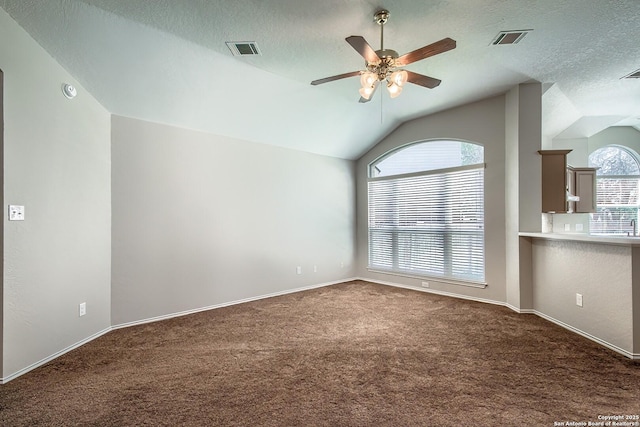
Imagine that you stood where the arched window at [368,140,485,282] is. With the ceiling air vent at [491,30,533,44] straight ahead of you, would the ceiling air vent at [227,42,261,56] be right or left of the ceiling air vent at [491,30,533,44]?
right

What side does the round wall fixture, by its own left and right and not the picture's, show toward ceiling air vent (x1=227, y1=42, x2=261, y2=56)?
front

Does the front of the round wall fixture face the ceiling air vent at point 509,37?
yes

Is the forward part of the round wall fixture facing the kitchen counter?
yes

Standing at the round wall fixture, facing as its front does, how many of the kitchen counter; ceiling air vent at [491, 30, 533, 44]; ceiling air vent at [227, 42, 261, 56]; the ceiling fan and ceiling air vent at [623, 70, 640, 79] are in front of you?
5

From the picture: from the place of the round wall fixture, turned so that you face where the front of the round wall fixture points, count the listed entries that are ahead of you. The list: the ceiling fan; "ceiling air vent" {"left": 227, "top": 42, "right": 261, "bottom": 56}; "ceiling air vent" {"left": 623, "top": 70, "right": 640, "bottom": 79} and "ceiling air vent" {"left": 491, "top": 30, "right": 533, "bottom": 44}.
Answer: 4

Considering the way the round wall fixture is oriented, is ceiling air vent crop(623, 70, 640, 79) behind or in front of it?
in front

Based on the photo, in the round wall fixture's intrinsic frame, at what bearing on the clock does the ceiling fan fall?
The ceiling fan is roughly at 12 o'clock from the round wall fixture.

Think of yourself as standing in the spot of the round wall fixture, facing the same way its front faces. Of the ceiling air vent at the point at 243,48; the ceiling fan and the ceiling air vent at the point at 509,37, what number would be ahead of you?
3

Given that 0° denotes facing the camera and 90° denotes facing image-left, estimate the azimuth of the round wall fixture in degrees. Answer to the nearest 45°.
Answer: approximately 315°
